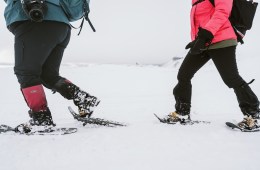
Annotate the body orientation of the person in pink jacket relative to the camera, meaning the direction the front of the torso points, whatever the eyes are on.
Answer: to the viewer's left
